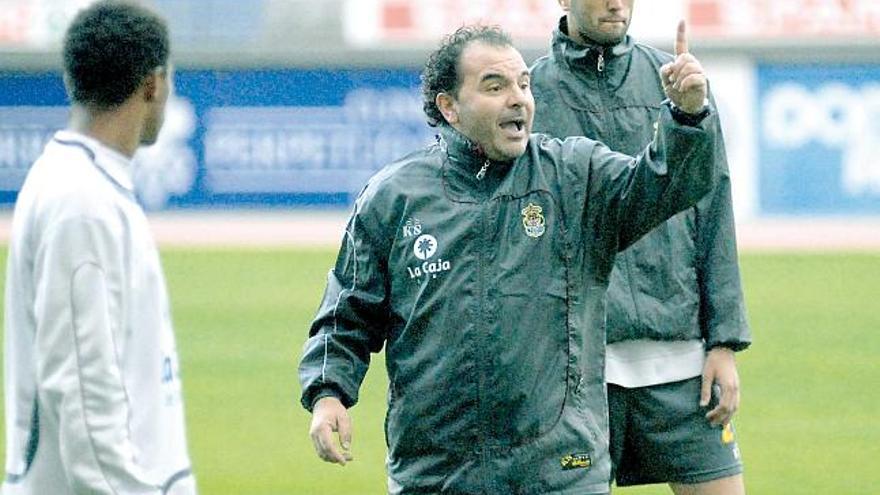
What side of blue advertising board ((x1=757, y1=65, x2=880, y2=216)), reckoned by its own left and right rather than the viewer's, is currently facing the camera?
front

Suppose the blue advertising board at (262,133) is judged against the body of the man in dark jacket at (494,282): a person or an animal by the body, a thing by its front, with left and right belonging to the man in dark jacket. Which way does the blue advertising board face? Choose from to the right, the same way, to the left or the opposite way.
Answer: the same way

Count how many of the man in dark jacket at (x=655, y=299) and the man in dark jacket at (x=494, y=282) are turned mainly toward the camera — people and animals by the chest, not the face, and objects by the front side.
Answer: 2

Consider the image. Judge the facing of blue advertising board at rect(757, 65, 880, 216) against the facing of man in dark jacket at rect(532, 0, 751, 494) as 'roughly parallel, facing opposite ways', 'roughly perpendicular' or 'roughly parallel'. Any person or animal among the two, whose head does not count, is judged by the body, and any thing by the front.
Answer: roughly parallel

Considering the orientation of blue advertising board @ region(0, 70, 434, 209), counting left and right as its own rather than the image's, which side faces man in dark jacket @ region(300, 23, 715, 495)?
front

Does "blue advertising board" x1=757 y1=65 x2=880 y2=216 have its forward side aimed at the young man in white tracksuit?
yes

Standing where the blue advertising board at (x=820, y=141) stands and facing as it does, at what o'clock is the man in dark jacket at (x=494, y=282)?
The man in dark jacket is roughly at 12 o'clock from the blue advertising board.

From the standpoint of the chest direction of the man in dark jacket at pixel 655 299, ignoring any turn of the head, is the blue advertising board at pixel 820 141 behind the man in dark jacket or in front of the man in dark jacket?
behind

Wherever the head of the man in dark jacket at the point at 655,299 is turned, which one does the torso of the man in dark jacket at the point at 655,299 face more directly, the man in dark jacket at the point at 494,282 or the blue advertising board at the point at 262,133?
the man in dark jacket

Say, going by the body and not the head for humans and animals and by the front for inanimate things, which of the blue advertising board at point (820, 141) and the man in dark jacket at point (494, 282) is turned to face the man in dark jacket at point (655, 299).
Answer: the blue advertising board

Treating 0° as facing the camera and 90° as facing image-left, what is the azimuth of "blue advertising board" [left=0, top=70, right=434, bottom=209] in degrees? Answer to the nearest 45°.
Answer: approximately 0°

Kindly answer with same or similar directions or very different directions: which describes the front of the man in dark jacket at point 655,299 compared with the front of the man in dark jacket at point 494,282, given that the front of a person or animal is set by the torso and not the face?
same or similar directions

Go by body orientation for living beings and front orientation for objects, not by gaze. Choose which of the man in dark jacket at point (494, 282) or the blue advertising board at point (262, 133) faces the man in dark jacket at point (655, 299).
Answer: the blue advertising board

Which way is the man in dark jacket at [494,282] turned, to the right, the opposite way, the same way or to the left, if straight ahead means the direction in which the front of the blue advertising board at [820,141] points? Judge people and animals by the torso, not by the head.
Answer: the same way

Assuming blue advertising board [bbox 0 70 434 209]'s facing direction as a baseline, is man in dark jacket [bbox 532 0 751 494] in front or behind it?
in front

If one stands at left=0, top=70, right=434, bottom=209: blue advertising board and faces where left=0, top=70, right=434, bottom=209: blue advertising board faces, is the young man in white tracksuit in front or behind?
in front

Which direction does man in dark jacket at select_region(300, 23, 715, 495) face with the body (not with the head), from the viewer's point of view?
toward the camera

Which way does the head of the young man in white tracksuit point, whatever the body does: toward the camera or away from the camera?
away from the camera

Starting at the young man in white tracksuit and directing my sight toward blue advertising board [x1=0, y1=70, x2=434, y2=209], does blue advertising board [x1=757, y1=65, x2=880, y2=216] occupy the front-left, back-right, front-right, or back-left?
front-right
